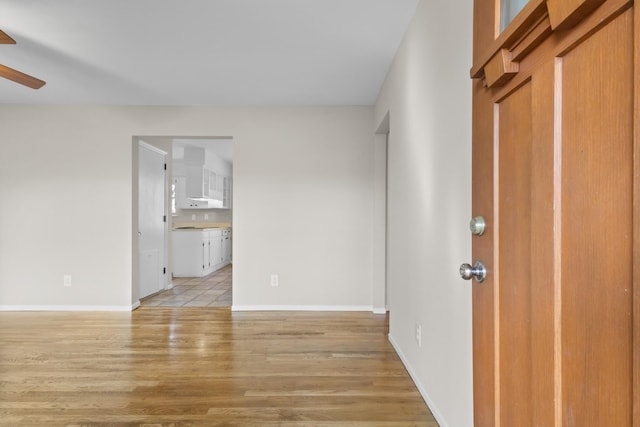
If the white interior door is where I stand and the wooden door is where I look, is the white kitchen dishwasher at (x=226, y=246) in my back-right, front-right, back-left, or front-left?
back-left
